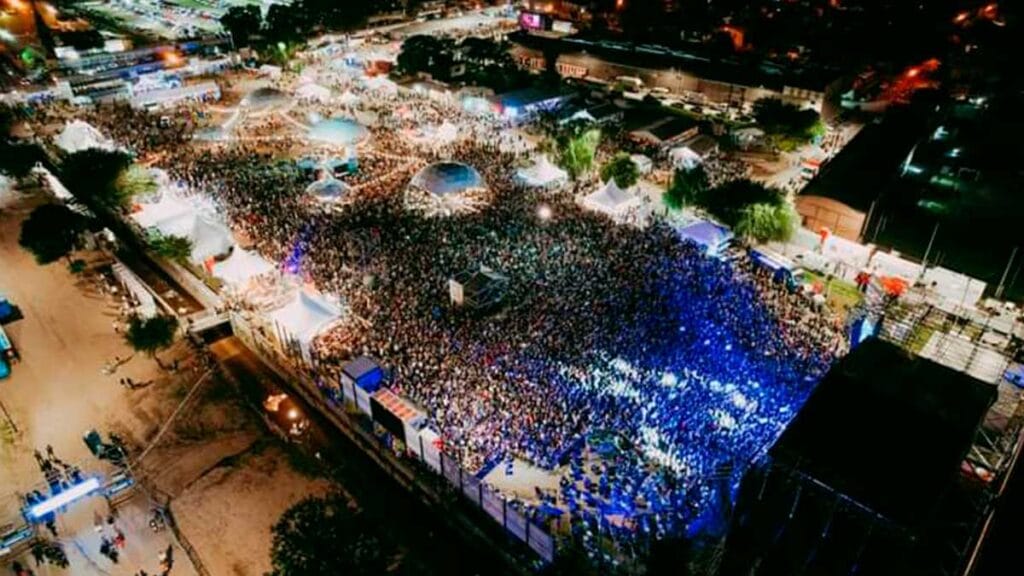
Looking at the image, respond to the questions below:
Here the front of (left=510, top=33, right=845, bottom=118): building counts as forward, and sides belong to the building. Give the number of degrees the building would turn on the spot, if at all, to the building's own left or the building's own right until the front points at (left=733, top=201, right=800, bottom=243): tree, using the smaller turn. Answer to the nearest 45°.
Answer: approximately 45° to the building's own left

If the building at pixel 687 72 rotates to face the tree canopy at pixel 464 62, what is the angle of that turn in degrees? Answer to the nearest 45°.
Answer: approximately 45° to its right

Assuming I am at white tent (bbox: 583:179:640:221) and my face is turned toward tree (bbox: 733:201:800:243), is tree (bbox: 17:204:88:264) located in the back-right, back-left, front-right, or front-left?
back-right

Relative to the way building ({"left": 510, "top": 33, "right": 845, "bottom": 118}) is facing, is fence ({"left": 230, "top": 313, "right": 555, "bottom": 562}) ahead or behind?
ahead

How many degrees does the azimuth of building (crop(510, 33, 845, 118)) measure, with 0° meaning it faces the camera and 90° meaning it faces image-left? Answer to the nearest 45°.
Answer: approximately 45°

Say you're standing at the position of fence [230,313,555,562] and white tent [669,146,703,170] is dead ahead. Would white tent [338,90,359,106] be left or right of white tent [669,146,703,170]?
left

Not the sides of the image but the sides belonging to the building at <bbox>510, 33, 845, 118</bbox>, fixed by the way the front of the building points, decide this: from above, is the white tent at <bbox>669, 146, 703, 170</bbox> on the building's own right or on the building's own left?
on the building's own left

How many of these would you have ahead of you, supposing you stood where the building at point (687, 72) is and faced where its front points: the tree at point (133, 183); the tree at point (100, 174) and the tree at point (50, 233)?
3

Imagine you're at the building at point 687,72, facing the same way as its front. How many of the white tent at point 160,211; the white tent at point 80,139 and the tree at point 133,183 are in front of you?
3

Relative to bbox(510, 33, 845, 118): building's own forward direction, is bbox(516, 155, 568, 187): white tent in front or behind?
in front
